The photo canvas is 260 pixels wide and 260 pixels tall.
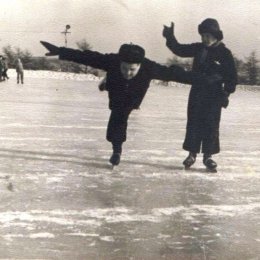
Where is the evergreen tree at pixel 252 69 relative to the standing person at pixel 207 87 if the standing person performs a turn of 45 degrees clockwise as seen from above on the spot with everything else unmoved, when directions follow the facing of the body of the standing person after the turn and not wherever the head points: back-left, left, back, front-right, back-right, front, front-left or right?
right

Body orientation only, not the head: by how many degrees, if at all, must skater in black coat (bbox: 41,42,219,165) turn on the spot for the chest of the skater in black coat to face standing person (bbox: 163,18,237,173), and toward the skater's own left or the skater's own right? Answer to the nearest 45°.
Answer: approximately 135° to the skater's own left

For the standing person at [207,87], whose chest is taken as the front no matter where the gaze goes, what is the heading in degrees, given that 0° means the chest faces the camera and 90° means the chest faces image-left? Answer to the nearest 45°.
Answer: approximately 45°

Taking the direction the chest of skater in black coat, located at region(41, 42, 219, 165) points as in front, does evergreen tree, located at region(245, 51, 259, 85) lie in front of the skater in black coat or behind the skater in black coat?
behind

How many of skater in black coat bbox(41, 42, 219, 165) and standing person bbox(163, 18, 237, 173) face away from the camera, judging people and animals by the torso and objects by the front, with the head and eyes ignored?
0

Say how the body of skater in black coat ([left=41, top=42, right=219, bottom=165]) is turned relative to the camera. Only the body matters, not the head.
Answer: toward the camera

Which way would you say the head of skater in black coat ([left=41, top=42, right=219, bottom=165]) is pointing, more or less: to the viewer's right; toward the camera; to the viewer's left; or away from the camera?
toward the camera
